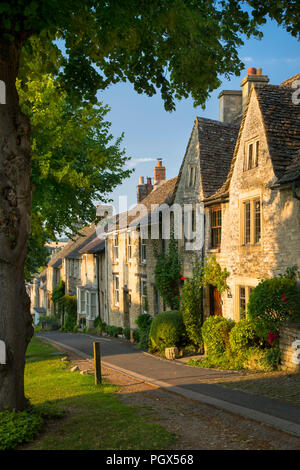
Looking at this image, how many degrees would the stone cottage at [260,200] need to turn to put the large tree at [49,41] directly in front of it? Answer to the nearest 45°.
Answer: approximately 45° to its left

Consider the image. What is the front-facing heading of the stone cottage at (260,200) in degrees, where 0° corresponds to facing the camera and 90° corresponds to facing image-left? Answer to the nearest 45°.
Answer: approximately 45°

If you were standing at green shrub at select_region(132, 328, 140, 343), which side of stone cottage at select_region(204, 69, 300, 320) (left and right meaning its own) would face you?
right

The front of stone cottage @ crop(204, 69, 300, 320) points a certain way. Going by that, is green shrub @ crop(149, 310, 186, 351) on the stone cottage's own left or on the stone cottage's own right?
on the stone cottage's own right
